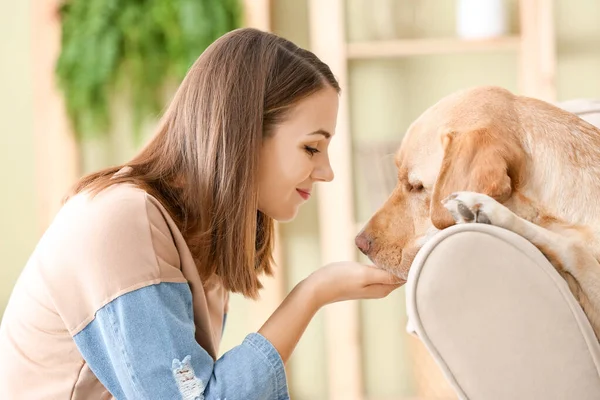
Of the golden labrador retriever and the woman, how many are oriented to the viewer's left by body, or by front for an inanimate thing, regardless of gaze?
1

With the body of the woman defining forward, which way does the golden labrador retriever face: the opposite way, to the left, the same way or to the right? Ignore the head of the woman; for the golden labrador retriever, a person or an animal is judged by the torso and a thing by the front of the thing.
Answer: the opposite way

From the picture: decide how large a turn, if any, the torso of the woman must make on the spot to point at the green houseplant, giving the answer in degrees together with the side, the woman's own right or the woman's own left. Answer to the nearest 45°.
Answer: approximately 90° to the woman's own left

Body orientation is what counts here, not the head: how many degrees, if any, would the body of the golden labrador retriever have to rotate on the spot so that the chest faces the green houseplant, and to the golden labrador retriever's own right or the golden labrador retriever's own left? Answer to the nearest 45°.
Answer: approximately 45° to the golden labrador retriever's own right

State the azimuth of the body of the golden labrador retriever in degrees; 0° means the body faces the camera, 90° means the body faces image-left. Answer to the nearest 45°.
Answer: approximately 90°

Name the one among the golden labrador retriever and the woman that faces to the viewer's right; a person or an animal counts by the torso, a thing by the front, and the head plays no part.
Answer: the woman

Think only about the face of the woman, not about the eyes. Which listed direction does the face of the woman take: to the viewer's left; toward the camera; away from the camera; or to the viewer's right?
to the viewer's right

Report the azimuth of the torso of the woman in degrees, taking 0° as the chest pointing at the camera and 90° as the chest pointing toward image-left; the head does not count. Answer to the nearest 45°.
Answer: approximately 270°
